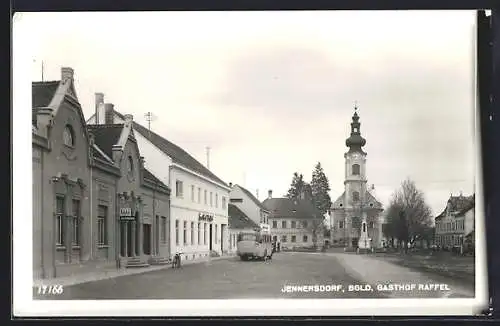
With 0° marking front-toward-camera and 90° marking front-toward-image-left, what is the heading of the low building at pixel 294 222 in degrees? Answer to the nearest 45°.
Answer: approximately 0°

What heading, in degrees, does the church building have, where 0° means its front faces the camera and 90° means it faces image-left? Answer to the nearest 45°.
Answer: approximately 0°

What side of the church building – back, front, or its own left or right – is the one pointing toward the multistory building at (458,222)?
left

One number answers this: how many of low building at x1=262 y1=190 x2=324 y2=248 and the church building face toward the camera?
2

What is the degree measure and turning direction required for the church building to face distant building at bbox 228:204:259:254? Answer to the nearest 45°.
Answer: approximately 90° to its right

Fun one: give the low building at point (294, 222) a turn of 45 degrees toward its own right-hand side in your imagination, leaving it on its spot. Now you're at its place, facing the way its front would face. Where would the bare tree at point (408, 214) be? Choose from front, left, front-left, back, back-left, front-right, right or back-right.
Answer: back-left
